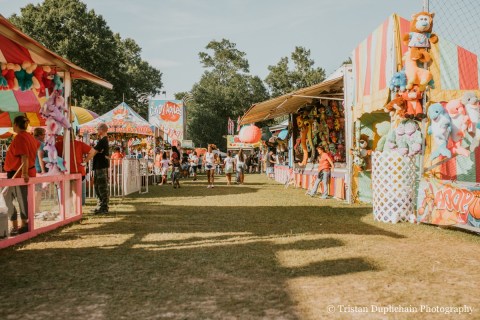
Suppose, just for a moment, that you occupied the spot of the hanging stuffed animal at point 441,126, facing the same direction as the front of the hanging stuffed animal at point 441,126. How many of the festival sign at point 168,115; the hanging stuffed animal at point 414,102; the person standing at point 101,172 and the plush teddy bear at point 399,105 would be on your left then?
0

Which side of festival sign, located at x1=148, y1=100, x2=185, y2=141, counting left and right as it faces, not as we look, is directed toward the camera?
front

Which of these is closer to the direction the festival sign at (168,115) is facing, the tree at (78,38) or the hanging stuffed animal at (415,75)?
the hanging stuffed animal

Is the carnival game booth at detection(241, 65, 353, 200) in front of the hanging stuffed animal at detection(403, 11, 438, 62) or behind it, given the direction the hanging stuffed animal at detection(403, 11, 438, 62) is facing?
behind

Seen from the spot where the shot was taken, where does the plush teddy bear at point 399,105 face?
facing the viewer and to the left of the viewer

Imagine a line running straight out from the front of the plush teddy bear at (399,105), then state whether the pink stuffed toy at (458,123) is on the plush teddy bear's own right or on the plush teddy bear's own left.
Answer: on the plush teddy bear's own left

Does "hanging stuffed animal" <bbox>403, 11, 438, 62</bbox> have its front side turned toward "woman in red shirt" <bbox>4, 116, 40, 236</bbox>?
no

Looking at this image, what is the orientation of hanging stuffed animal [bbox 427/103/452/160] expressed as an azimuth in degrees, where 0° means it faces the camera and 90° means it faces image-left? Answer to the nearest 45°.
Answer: approximately 45°

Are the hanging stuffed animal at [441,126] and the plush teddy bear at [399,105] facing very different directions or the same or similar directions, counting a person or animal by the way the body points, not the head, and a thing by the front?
same or similar directions

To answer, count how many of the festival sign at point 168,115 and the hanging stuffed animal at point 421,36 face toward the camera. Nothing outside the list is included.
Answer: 2

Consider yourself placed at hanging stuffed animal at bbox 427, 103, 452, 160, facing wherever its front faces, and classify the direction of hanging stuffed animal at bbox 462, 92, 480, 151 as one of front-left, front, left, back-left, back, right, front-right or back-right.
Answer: back-left

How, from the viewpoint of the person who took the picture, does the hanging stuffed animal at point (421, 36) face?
facing the viewer

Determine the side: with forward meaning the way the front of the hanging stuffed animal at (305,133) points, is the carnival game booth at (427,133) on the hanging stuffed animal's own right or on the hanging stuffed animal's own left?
on the hanging stuffed animal's own left

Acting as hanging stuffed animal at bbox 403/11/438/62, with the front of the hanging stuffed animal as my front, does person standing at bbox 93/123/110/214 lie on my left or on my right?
on my right

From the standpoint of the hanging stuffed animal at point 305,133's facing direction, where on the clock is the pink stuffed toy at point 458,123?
The pink stuffed toy is roughly at 10 o'clock from the hanging stuffed animal.

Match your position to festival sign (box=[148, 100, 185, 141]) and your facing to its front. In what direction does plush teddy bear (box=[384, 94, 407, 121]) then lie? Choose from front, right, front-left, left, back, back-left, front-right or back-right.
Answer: front
